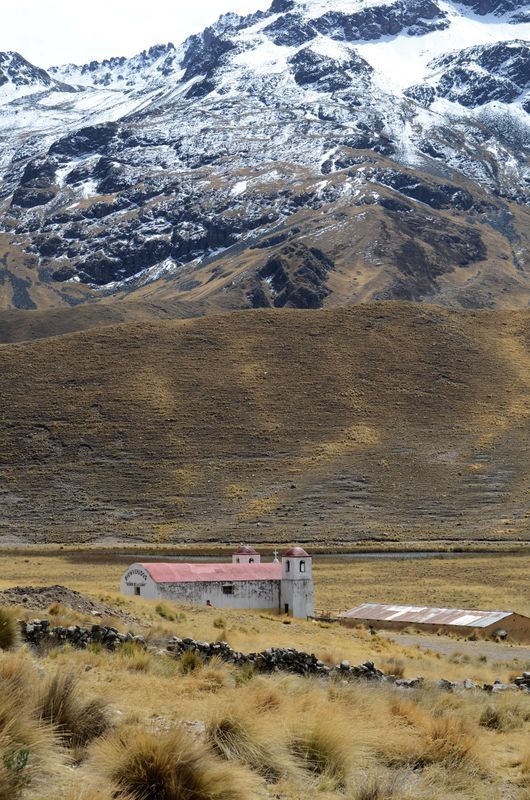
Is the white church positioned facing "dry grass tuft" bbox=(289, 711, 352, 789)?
no

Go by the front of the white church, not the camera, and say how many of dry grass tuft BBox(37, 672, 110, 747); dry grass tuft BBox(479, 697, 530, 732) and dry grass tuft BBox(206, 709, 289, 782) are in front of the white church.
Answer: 0

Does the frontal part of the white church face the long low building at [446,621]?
no

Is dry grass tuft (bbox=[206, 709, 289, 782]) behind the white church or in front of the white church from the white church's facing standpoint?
behind

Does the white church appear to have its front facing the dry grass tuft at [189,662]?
no
